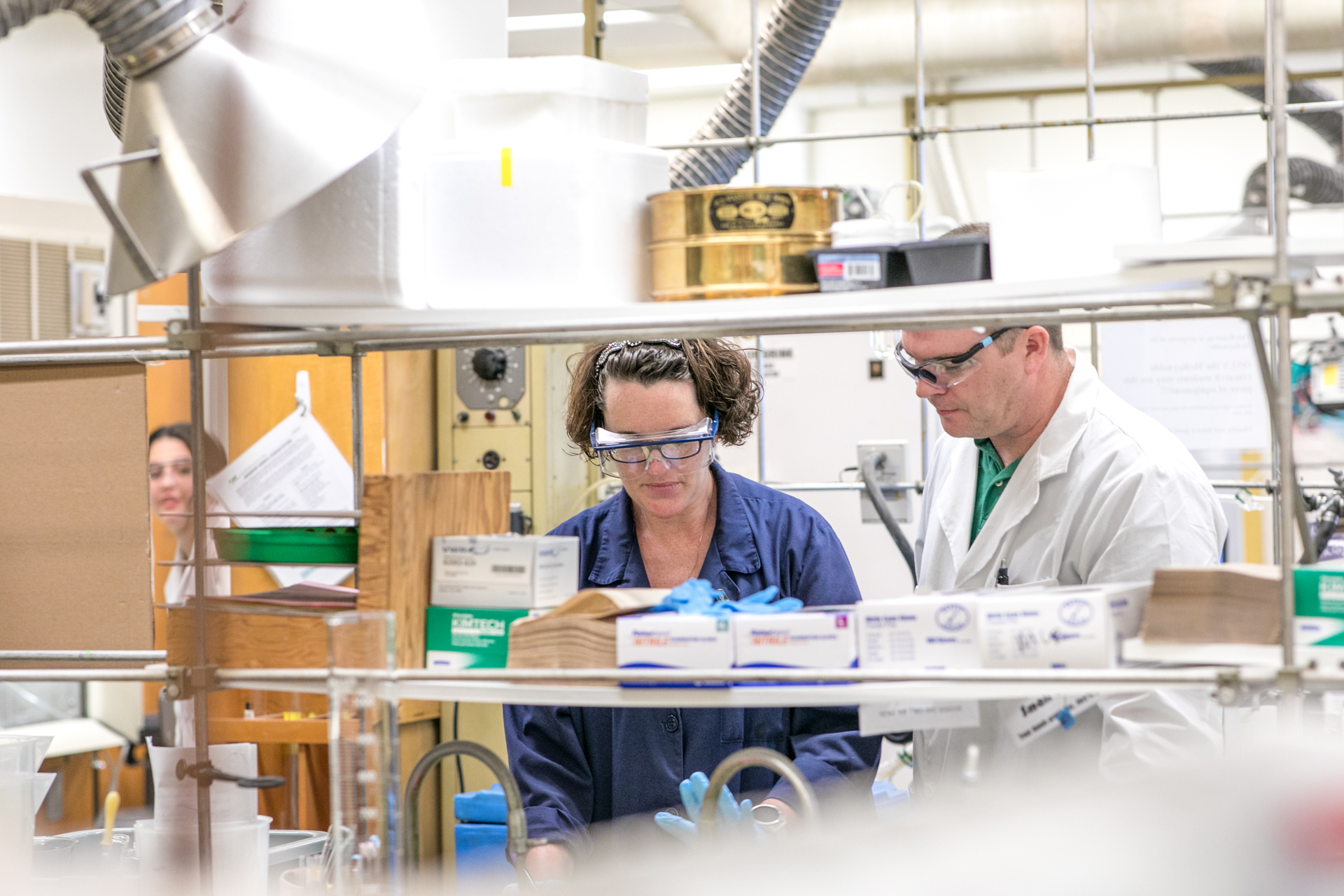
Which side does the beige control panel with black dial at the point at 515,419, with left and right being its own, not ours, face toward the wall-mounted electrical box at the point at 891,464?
left

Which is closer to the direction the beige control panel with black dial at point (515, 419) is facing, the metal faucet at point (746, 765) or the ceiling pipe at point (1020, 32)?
the metal faucet

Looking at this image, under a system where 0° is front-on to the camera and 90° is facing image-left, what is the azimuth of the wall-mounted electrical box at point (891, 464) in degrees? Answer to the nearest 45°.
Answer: approximately 0°

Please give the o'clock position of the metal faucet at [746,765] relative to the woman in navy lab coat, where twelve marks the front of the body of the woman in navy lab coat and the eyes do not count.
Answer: The metal faucet is roughly at 12 o'clock from the woman in navy lab coat.

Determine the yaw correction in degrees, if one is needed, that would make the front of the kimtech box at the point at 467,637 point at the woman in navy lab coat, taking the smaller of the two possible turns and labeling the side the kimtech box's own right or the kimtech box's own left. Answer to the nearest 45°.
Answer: approximately 135° to the kimtech box's own left

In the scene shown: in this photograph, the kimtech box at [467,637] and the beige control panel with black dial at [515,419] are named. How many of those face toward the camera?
2

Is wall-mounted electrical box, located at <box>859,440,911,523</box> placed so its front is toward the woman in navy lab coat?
yes
